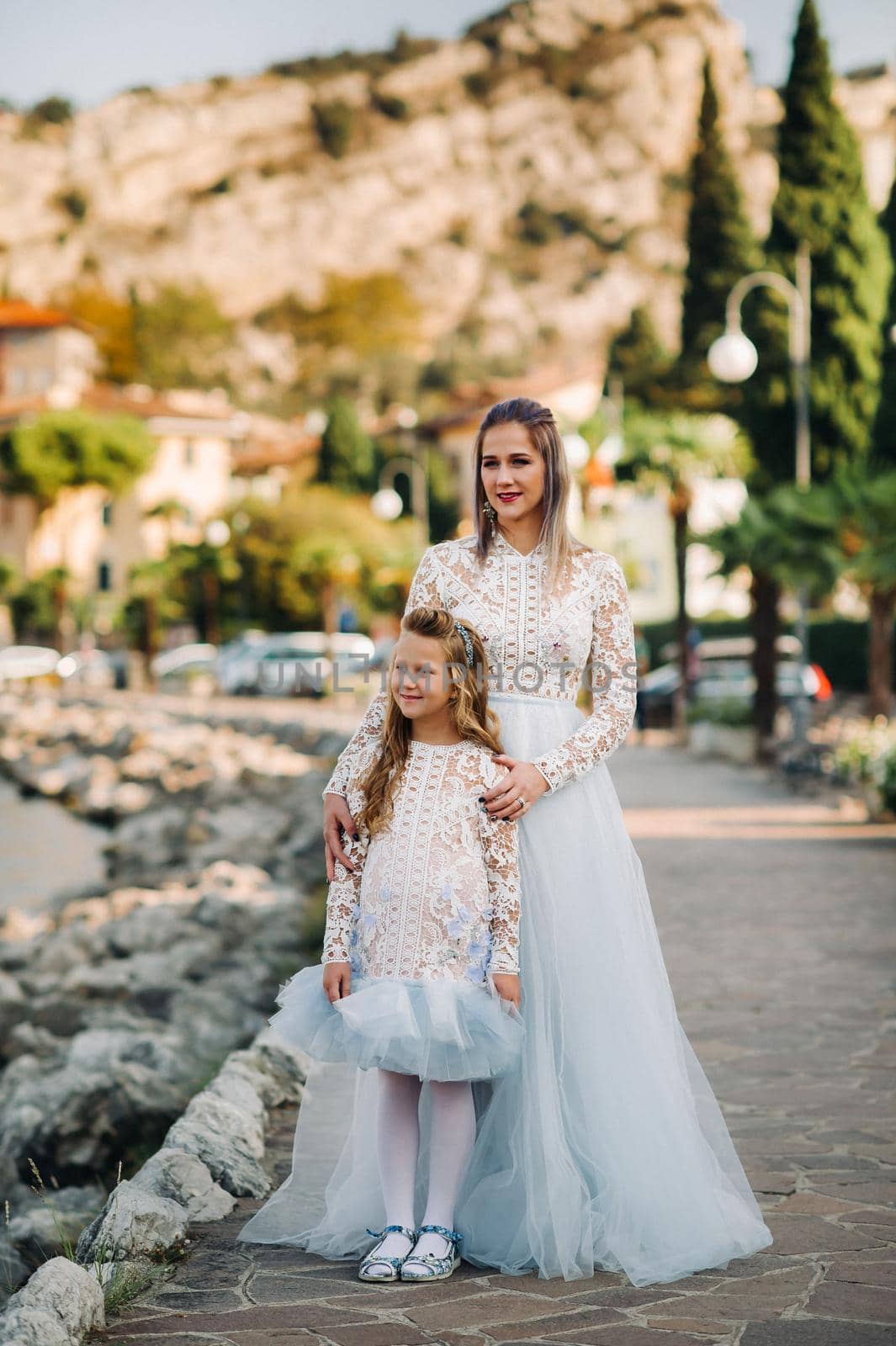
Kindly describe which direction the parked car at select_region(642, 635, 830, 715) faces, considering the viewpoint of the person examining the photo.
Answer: facing to the left of the viewer

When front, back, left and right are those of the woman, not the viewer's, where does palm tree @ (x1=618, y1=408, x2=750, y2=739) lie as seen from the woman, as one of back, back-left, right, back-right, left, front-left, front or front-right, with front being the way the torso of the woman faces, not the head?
back

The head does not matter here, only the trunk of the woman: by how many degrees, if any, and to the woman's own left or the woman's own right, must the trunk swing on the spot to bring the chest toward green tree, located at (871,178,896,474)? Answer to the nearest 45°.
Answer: approximately 180°

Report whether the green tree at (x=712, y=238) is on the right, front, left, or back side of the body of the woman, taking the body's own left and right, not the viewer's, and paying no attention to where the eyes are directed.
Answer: back
